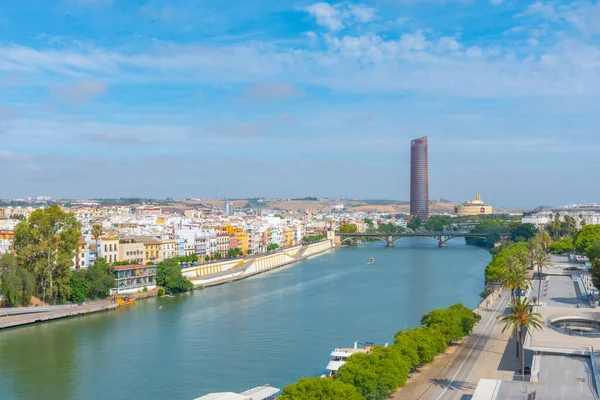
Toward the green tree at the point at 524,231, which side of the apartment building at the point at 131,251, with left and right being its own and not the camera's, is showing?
left

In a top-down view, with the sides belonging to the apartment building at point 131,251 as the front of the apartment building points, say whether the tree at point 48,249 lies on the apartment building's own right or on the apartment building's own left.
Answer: on the apartment building's own right

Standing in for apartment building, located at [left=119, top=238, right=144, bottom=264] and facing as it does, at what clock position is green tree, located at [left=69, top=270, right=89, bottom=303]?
The green tree is roughly at 2 o'clock from the apartment building.

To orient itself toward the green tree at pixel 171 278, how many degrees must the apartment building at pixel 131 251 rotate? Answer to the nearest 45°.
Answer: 0° — it already faces it

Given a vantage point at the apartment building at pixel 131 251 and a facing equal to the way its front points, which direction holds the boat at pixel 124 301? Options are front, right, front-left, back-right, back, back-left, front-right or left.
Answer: front-right

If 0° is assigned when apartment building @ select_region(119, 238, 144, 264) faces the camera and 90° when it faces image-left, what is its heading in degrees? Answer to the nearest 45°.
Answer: approximately 315°

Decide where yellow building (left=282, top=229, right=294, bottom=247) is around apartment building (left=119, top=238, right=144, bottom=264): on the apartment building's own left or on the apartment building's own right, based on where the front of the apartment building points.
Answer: on the apartment building's own left

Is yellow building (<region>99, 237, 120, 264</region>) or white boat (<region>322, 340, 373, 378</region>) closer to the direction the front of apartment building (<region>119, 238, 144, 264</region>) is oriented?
the white boat

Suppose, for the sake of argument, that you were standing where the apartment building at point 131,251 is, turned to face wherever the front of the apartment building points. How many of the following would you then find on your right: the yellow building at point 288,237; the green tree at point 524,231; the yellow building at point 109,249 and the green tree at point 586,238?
1

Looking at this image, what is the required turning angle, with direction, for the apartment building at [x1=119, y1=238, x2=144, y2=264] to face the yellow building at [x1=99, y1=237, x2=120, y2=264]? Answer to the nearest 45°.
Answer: approximately 90° to its right

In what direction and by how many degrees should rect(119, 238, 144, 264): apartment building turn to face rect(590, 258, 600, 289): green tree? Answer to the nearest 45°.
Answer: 0° — it already faces it
